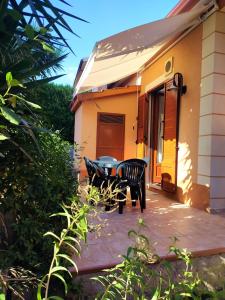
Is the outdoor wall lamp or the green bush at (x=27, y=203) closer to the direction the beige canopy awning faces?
the green bush

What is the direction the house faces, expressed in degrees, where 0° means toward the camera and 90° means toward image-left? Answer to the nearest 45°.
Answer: approximately 45°

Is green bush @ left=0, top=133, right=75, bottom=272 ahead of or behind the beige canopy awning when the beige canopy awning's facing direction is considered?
ahead

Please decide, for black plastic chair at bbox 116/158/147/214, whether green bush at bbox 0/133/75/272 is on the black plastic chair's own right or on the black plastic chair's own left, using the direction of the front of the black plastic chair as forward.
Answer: on the black plastic chair's own left

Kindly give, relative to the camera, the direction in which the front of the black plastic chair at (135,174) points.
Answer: facing away from the viewer and to the left of the viewer

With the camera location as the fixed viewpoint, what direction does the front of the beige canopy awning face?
facing the viewer and to the left of the viewer

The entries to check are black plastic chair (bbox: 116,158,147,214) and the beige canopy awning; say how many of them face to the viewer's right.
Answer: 0

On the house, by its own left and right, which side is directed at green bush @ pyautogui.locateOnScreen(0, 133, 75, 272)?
front
